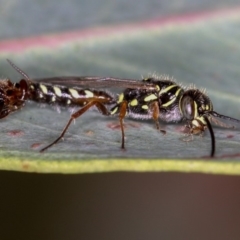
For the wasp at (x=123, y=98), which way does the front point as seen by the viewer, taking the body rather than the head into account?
to the viewer's right
